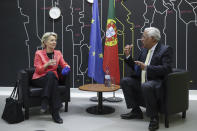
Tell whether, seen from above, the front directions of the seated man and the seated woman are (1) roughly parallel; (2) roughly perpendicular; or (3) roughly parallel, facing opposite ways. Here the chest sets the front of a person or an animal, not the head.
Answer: roughly perpendicular

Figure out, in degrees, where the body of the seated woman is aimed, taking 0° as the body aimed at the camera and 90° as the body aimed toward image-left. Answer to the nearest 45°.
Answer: approximately 315°

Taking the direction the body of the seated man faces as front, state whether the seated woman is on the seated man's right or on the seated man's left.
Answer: on the seated man's right

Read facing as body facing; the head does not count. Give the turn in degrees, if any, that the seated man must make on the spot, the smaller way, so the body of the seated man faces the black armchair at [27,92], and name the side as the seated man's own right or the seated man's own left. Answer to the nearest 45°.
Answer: approximately 45° to the seated man's own right

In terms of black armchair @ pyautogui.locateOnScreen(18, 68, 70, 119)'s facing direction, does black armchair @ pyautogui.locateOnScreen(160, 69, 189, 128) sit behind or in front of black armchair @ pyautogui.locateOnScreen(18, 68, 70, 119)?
in front

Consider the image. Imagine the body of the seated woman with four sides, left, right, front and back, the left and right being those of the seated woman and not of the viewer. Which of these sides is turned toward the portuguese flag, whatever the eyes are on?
left

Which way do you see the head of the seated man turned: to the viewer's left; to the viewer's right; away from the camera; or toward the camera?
to the viewer's left

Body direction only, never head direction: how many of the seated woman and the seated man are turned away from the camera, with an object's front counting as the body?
0

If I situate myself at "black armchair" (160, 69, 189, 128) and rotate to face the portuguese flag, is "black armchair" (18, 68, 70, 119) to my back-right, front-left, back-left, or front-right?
front-left

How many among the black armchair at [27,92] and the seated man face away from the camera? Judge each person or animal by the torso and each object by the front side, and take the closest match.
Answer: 0

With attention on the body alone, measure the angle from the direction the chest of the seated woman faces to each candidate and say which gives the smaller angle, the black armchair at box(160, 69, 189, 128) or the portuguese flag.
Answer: the black armchair

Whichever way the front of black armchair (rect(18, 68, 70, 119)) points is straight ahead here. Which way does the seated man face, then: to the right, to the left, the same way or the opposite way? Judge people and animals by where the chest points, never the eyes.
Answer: to the right

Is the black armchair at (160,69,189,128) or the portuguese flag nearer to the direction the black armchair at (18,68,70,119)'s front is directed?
the black armchair

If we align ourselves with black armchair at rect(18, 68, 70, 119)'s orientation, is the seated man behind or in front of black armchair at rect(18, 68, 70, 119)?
in front

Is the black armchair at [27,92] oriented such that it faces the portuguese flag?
no
